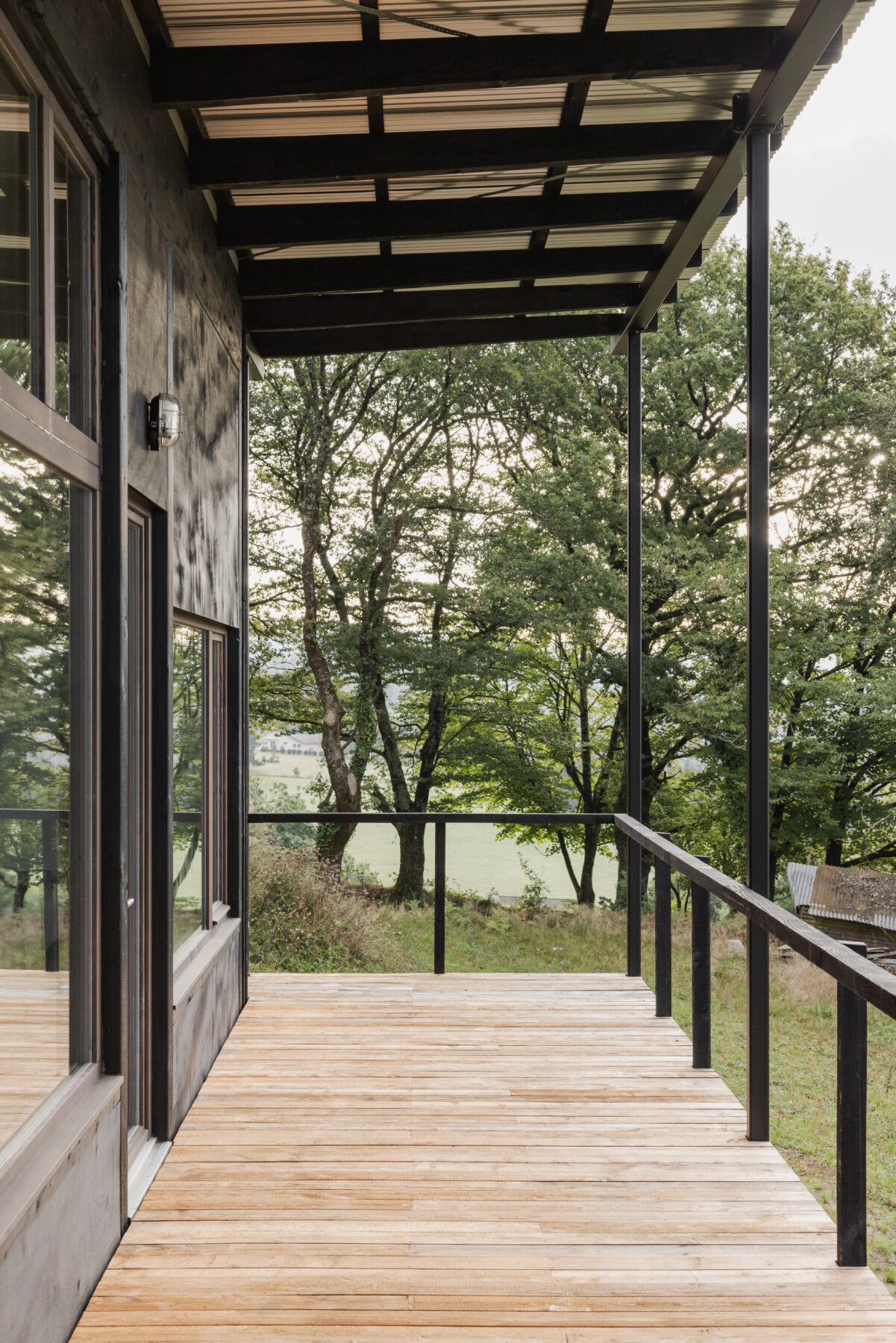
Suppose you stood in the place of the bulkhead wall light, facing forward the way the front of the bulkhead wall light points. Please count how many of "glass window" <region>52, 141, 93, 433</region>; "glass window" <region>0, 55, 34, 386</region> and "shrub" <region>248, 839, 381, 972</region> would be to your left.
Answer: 1

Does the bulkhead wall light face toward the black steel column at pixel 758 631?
yes

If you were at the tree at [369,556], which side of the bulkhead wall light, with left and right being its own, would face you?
left

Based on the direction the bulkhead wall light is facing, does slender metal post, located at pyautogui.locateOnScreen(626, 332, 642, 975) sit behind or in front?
in front

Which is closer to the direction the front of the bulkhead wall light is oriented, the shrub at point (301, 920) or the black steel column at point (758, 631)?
the black steel column

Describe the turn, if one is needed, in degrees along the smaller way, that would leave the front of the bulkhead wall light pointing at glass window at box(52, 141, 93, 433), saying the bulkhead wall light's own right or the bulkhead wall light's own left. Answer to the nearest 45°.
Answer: approximately 135° to the bulkhead wall light's own right

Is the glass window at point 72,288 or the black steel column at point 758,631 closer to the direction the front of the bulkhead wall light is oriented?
the black steel column

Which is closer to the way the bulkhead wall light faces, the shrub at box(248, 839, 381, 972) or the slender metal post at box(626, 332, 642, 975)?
the slender metal post

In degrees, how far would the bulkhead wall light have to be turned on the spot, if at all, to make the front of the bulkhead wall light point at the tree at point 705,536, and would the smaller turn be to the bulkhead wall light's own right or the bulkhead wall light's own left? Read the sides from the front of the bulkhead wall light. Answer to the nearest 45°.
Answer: approximately 45° to the bulkhead wall light's own left

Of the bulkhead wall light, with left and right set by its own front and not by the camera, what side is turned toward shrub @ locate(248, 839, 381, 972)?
left

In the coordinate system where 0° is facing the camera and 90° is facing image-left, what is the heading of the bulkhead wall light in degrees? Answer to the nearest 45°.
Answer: approximately 270°

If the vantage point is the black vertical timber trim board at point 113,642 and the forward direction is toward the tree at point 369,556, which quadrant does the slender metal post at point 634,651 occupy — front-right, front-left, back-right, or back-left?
front-right
